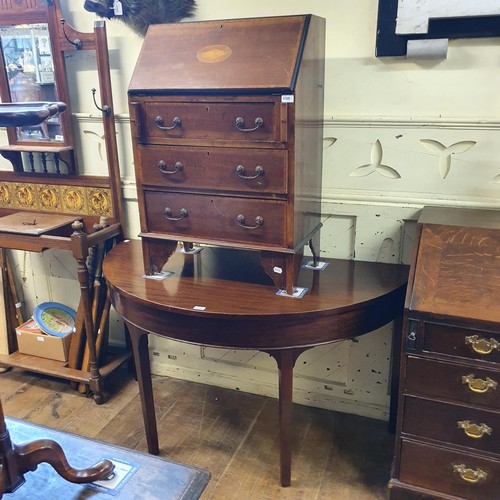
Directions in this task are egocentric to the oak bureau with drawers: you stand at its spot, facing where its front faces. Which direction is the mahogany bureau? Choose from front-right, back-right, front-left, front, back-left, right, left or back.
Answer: right

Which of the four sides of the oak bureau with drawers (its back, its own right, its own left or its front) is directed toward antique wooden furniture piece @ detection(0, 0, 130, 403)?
right

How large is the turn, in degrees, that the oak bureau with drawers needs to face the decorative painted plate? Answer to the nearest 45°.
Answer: approximately 90° to its right

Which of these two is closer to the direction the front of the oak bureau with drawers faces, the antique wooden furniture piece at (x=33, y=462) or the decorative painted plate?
the antique wooden furniture piece

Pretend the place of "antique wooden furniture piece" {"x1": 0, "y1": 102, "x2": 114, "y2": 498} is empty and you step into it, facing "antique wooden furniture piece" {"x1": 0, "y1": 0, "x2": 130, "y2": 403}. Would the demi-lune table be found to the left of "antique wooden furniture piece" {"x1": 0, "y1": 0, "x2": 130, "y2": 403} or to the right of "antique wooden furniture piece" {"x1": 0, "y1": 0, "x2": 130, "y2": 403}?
right

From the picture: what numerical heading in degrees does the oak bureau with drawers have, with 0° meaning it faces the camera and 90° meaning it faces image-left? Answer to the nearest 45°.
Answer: approximately 0°

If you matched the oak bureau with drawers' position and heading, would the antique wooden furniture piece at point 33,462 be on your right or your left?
on your right
